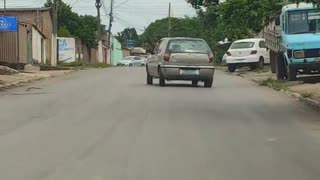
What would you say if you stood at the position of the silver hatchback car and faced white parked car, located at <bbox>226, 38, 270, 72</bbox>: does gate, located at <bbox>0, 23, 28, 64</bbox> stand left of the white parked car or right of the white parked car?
left

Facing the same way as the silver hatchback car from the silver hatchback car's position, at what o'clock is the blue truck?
The blue truck is roughly at 3 o'clock from the silver hatchback car.

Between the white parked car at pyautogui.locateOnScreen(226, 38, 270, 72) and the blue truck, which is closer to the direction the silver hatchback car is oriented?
the white parked car

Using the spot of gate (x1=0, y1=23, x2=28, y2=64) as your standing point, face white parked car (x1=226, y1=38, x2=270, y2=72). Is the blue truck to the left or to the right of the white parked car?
right

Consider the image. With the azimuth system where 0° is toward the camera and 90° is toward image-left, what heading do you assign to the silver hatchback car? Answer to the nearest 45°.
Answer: approximately 180°
